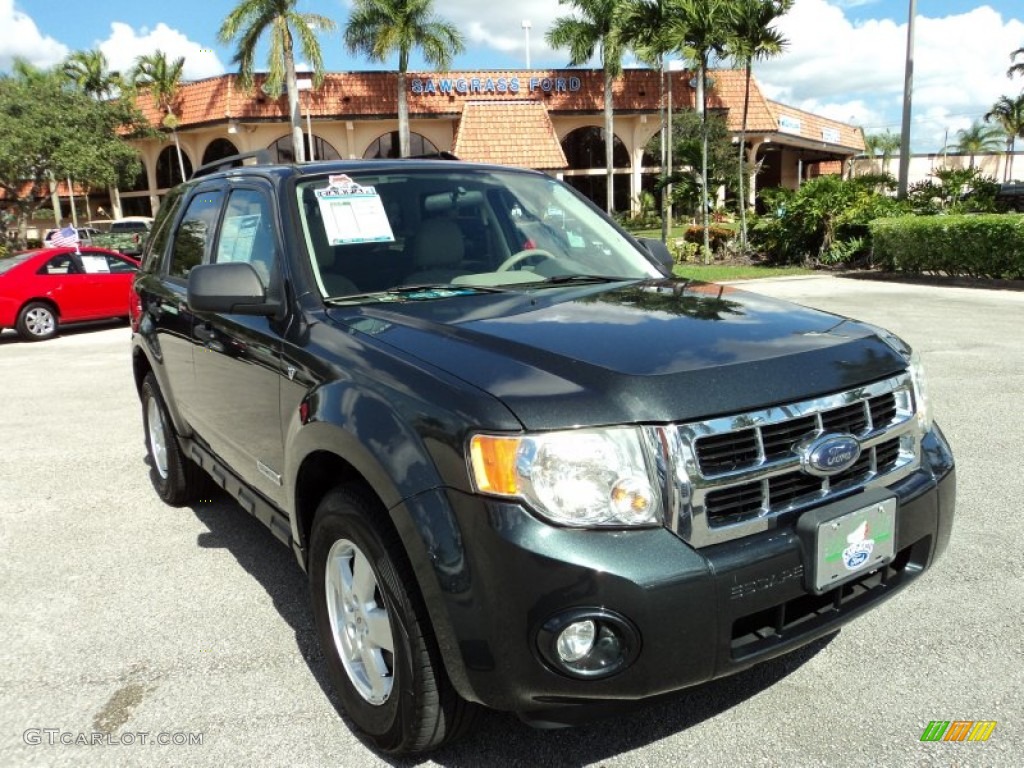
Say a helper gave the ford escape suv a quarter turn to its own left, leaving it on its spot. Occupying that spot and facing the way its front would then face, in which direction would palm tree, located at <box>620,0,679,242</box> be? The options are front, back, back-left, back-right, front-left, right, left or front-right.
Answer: front-left

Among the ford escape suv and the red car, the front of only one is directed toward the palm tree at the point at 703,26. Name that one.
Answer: the red car

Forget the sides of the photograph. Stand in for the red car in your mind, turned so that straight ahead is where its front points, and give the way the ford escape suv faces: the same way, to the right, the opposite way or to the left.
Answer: to the right

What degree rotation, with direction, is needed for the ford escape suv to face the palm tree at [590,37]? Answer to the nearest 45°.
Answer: approximately 135° to its left

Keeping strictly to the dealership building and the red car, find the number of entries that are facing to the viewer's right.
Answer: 1

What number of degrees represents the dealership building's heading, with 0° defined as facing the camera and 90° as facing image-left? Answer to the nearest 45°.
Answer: approximately 0°

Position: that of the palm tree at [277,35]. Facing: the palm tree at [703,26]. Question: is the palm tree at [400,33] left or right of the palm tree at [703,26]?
left

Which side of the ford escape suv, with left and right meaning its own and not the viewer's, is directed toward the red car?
back

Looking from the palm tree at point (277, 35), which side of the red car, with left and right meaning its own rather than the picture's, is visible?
left

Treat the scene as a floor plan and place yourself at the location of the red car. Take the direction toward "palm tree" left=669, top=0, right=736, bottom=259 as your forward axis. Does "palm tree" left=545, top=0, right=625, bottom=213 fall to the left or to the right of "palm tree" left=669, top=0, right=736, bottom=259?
left

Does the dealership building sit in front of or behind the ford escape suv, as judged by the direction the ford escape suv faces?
behind

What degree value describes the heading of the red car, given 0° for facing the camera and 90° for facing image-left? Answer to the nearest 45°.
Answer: approximately 270°
